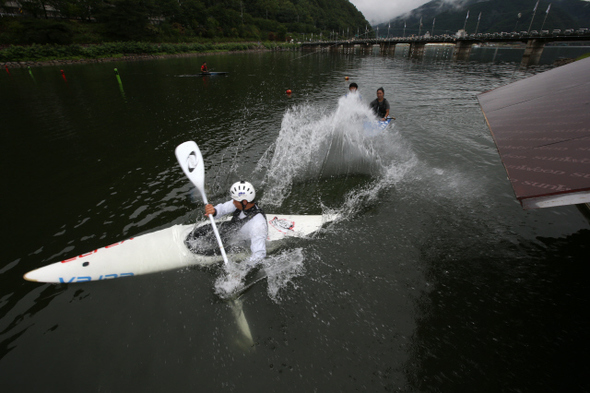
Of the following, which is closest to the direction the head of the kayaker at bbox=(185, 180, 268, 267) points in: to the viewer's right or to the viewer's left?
to the viewer's left

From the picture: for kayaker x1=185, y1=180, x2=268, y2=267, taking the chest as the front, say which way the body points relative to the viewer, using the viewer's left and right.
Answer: facing the viewer and to the left of the viewer

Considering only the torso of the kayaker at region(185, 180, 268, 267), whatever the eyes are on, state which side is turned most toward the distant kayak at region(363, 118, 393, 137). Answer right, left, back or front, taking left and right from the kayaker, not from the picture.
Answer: back

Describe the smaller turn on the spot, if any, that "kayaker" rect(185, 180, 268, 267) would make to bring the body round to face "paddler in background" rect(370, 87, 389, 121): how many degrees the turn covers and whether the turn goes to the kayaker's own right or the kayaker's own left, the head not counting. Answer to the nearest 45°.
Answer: approximately 180°
